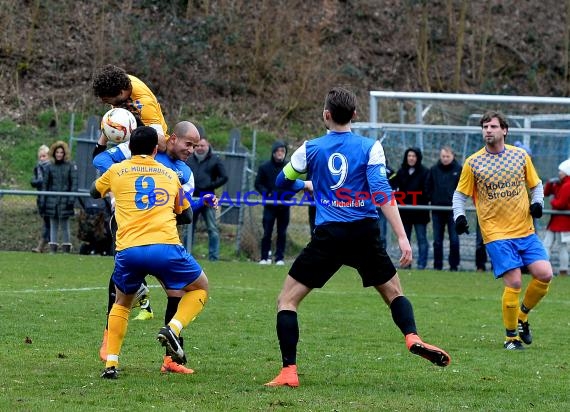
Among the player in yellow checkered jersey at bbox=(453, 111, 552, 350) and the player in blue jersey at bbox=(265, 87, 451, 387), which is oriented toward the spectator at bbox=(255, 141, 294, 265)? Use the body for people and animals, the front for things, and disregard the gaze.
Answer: the player in blue jersey

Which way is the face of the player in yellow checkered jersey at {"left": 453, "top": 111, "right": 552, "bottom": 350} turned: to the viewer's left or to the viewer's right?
to the viewer's left

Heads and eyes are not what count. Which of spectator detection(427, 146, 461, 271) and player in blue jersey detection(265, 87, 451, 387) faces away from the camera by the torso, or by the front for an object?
the player in blue jersey

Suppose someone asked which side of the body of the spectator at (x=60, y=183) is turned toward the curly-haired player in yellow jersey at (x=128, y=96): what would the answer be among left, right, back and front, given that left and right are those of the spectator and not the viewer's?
front

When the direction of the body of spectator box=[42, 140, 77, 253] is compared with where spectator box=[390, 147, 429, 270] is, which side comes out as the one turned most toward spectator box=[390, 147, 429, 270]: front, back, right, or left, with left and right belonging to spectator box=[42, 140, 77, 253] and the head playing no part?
left

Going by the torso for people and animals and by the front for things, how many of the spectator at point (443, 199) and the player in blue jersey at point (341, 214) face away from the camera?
1

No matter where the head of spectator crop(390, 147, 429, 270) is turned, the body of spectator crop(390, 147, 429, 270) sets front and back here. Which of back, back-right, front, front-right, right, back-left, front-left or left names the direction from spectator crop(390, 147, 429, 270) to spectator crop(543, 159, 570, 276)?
left

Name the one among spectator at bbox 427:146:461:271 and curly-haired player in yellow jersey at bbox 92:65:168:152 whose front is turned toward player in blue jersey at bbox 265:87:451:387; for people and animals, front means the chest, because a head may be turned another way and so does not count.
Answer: the spectator

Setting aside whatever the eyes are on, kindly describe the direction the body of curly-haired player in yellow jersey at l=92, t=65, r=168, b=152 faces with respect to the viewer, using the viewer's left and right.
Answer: facing the viewer and to the left of the viewer

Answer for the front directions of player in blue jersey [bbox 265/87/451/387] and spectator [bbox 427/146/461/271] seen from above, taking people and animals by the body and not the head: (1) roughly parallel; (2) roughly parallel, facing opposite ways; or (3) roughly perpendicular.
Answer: roughly parallel, facing opposite ways

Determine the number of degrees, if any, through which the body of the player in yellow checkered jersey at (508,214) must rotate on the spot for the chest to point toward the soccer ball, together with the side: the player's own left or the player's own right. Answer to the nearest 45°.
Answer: approximately 45° to the player's own right

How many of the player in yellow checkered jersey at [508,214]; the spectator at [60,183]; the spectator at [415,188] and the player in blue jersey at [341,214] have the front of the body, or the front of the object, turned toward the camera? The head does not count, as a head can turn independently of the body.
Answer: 3

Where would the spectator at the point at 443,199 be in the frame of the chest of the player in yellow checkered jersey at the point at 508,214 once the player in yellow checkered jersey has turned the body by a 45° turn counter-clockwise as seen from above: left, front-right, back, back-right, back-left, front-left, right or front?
back-left

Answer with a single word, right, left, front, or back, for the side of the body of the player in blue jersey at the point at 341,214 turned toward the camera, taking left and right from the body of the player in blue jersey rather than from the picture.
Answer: back

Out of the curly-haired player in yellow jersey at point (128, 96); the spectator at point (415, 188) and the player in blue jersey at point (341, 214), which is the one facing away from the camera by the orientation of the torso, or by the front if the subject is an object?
the player in blue jersey

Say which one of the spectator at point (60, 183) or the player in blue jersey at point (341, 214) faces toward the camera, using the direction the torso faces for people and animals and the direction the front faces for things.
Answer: the spectator

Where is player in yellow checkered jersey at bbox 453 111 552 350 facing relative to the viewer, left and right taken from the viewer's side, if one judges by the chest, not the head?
facing the viewer
